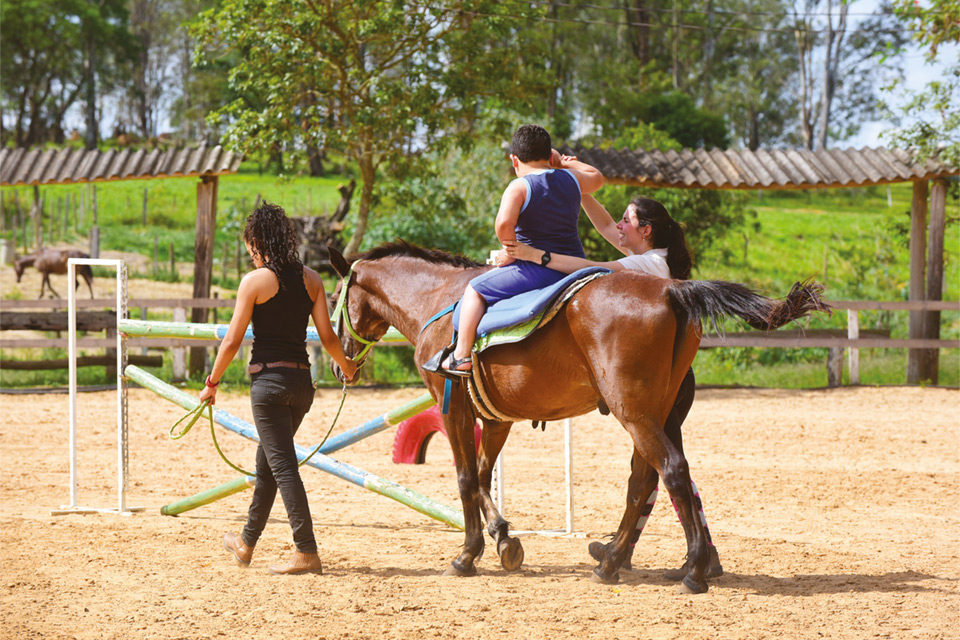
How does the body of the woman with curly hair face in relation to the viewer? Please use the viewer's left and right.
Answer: facing away from the viewer and to the left of the viewer

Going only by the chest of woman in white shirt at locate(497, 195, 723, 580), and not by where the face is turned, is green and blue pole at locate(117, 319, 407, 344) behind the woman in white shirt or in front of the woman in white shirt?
in front

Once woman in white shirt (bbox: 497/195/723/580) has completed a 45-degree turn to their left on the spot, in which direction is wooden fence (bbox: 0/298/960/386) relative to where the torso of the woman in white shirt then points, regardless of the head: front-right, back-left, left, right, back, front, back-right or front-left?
back-right

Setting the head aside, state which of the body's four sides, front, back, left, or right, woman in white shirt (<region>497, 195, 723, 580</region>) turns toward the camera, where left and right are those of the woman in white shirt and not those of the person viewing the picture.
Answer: left

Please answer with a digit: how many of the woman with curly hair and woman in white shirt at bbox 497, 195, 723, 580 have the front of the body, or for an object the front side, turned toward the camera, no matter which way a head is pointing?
0

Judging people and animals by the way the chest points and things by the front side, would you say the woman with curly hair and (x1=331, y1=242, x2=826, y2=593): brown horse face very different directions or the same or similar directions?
same or similar directions

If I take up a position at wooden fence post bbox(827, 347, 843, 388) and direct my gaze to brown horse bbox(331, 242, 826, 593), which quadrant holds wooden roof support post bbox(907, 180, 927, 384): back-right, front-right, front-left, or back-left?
back-left

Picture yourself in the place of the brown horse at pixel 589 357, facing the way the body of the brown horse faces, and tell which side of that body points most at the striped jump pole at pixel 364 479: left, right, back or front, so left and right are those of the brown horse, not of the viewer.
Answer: front

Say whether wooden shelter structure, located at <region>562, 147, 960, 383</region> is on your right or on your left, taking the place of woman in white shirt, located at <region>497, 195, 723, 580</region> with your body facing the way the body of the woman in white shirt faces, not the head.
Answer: on your right

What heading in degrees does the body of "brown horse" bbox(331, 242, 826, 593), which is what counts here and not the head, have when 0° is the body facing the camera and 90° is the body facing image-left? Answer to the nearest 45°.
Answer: approximately 135°

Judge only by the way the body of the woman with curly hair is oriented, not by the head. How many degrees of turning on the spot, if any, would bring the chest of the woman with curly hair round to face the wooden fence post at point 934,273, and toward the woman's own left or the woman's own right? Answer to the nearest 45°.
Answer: approximately 90° to the woman's own right

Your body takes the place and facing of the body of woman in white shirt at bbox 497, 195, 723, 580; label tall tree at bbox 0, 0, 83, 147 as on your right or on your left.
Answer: on your right
